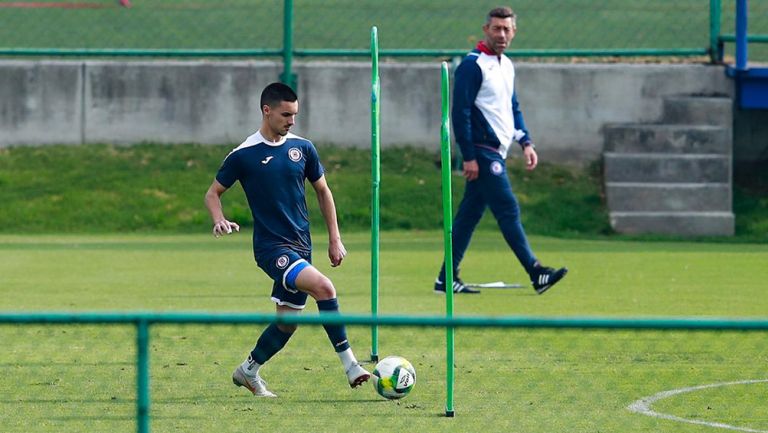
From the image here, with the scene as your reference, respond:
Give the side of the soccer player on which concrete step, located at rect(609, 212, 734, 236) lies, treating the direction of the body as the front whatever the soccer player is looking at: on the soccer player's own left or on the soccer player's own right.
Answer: on the soccer player's own left

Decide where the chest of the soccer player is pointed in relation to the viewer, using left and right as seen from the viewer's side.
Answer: facing the viewer and to the right of the viewer

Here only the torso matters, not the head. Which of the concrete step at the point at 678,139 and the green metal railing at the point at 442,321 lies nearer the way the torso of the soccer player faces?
the green metal railing

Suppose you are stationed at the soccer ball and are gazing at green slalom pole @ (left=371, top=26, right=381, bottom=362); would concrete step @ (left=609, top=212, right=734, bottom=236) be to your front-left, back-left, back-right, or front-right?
front-right

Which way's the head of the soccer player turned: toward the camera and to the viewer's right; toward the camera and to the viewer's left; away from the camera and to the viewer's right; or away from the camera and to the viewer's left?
toward the camera and to the viewer's right

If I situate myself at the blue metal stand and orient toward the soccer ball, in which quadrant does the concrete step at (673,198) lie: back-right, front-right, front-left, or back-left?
front-right

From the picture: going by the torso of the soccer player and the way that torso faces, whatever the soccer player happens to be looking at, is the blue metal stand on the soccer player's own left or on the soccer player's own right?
on the soccer player's own left

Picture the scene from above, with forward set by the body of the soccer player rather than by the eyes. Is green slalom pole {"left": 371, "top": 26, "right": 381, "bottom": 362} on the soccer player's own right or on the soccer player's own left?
on the soccer player's own left

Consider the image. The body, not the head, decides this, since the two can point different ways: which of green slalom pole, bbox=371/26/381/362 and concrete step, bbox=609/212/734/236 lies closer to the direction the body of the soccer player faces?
the green slalom pole

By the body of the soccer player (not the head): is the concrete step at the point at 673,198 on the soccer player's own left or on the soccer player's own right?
on the soccer player's own left

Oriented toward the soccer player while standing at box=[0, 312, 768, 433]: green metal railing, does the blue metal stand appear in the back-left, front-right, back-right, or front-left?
front-right
